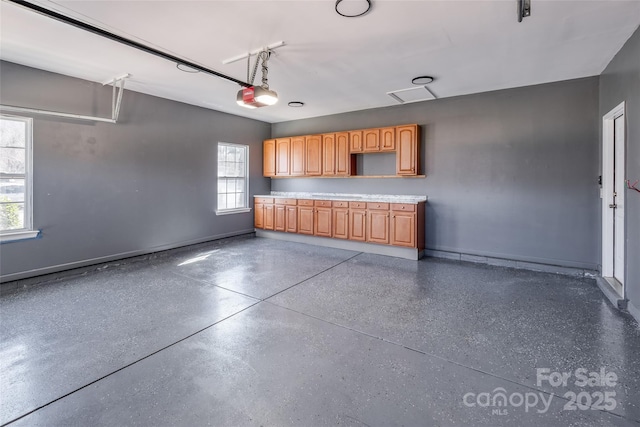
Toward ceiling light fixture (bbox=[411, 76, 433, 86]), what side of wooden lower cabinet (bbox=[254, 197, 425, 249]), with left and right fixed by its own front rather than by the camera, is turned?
left

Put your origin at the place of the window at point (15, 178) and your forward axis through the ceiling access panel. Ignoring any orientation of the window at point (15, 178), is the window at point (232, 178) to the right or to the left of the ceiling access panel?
left

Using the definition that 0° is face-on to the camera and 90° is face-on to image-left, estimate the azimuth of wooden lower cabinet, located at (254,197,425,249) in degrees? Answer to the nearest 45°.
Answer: approximately 45°

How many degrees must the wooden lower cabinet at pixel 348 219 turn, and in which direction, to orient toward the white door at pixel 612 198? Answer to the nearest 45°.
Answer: approximately 90° to its left

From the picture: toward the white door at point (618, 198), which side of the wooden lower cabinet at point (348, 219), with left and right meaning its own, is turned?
left

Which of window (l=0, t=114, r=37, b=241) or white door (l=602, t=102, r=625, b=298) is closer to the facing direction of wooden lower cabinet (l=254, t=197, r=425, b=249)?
the window

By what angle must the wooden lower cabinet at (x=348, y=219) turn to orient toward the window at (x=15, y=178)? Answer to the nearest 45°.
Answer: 0° — it already faces it

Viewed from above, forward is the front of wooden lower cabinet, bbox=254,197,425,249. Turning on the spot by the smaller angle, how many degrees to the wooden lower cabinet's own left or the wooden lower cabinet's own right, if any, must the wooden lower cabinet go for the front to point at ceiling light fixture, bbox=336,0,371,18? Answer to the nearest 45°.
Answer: approximately 45° to the wooden lower cabinet's own left

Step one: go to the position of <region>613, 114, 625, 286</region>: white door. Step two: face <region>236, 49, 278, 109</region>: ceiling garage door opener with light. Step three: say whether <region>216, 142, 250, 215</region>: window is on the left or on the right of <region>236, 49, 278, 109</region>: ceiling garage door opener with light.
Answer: right
